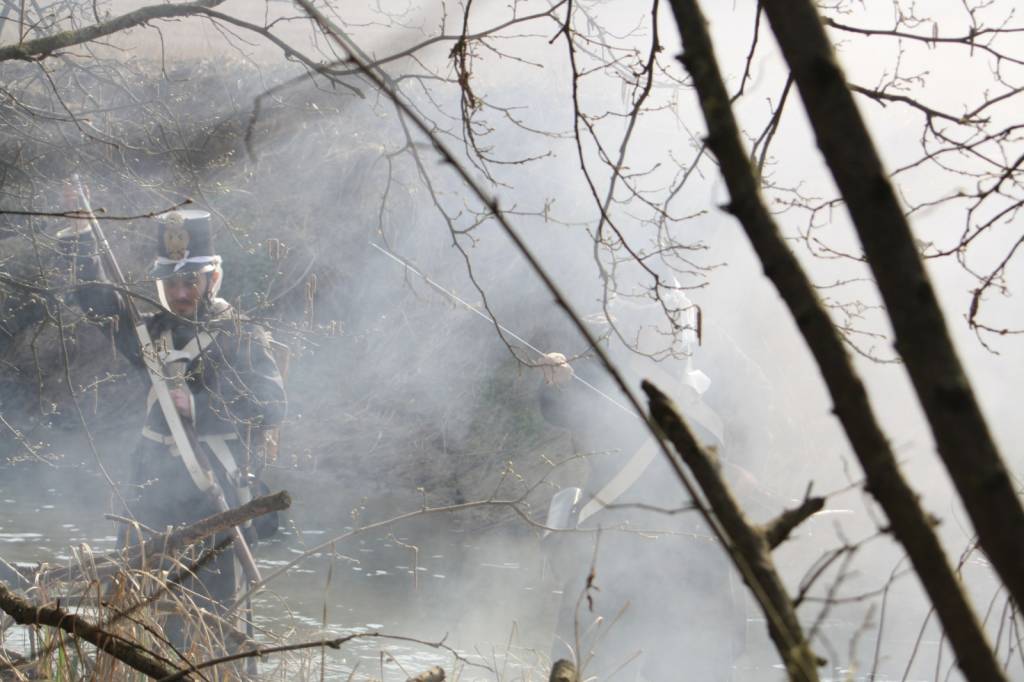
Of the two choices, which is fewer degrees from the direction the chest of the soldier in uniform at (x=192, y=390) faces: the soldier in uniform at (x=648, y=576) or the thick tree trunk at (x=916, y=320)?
the thick tree trunk

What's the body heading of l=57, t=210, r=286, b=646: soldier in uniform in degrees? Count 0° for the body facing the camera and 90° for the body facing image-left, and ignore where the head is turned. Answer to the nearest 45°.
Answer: approximately 45°

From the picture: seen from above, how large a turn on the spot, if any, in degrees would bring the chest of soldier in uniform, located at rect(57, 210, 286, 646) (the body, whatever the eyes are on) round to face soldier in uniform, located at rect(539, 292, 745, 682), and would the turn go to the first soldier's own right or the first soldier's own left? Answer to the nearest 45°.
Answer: approximately 135° to the first soldier's own left

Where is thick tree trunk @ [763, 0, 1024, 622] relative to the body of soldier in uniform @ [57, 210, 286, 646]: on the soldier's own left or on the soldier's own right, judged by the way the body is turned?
on the soldier's own left
